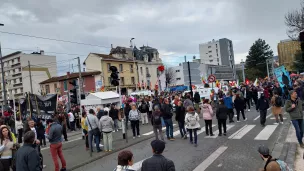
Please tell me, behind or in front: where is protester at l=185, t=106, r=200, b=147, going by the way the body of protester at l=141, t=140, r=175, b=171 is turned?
in front

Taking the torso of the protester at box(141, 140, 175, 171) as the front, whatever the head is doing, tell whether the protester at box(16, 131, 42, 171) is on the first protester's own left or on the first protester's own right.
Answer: on the first protester's own left

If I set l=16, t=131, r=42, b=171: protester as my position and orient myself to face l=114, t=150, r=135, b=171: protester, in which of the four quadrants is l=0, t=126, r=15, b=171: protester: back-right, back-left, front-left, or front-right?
back-left

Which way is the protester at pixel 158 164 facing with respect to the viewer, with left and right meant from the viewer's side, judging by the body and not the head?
facing away from the viewer
